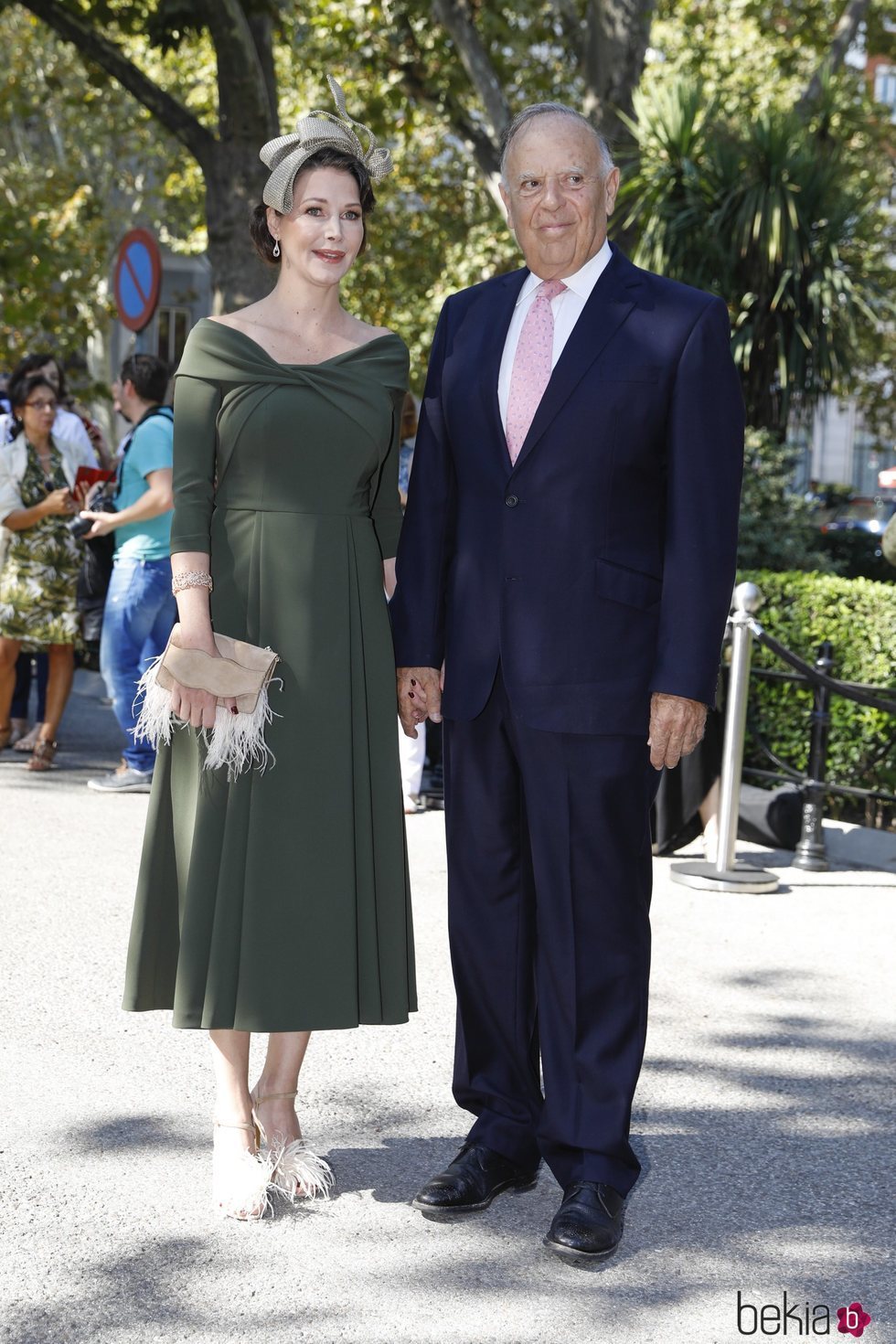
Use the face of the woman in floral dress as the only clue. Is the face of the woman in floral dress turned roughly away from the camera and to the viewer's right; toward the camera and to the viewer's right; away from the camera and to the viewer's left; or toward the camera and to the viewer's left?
toward the camera and to the viewer's right

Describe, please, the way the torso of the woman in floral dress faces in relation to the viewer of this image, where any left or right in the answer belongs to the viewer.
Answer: facing the viewer and to the right of the viewer

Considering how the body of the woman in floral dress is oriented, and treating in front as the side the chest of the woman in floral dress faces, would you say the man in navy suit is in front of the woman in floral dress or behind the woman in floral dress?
in front

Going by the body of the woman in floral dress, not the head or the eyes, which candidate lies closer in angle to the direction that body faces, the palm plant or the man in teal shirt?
the man in teal shirt

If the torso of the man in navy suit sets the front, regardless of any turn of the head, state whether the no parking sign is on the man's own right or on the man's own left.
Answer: on the man's own right

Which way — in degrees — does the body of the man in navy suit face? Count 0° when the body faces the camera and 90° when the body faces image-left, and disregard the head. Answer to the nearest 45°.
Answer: approximately 45°
